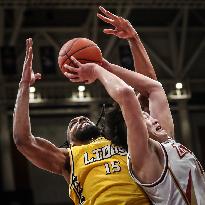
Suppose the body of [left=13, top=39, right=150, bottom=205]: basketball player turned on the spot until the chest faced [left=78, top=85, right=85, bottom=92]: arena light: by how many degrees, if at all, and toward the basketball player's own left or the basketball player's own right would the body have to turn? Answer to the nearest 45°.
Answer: approximately 135° to the basketball player's own left

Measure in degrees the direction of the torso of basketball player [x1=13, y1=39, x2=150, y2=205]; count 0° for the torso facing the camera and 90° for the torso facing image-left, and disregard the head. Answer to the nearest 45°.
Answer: approximately 315°
